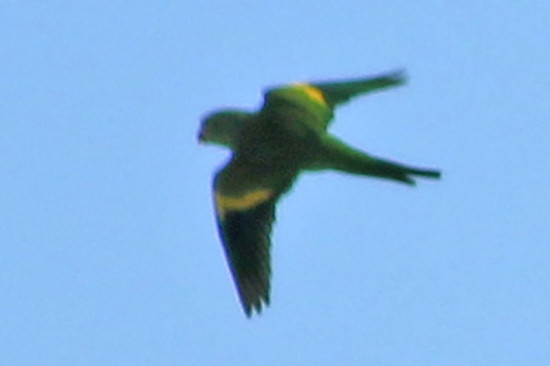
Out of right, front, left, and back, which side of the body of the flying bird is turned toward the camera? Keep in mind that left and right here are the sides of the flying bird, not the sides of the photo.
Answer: left
